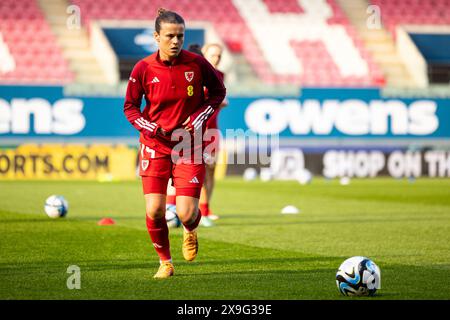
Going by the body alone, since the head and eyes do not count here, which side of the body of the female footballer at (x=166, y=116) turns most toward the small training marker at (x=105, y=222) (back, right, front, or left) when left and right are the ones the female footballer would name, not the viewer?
back

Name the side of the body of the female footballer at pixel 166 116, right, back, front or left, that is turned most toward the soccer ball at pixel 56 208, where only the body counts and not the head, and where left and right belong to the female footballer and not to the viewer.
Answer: back

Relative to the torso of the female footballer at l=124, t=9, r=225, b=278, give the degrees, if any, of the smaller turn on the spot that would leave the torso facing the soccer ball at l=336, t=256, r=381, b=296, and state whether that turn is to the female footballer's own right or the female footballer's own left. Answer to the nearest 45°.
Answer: approximately 45° to the female footballer's own left

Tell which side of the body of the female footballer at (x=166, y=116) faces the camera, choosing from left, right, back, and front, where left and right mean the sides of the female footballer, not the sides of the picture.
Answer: front

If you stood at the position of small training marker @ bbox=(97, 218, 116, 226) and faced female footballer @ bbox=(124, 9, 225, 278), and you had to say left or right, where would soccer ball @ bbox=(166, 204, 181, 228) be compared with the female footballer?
left

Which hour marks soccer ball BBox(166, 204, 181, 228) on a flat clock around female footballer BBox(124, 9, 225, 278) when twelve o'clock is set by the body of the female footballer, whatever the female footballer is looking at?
The soccer ball is roughly at 6 o'clock from the female footballer.

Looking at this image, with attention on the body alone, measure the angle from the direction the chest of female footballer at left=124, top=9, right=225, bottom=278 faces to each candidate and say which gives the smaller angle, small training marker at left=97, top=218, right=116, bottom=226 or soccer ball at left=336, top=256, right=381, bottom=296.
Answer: the soccer ball

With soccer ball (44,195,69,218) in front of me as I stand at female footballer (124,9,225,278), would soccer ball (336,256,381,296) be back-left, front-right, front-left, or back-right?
back-right

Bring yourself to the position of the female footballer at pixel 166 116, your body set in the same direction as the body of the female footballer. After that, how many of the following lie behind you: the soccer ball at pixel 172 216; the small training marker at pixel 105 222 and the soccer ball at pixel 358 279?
2
